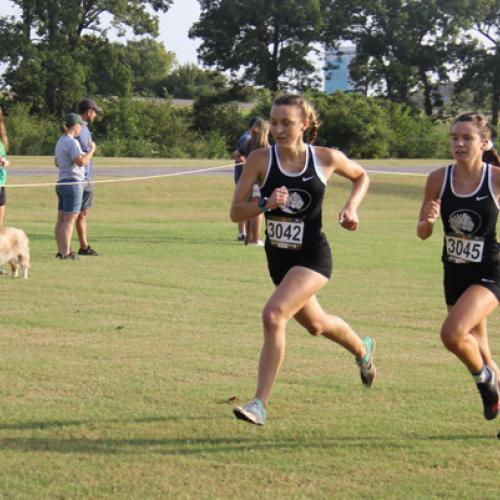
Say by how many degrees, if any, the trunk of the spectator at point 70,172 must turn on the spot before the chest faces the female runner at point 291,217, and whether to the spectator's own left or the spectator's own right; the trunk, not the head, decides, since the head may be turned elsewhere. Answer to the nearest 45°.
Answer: approximately 90° to the spectator's own right

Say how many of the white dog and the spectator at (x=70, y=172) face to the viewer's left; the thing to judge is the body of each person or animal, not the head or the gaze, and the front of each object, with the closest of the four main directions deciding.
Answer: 1

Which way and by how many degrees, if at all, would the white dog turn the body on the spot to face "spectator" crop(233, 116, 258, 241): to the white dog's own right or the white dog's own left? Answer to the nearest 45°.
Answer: approximately 135° to the white dog's own right

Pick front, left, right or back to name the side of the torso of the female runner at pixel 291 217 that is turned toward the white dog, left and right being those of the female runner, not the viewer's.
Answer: right

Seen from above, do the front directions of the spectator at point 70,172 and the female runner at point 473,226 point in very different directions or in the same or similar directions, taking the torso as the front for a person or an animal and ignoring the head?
very different directions

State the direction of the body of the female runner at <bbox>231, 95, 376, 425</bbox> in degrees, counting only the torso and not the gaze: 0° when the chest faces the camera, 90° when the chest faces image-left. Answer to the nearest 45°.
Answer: approximately 45°

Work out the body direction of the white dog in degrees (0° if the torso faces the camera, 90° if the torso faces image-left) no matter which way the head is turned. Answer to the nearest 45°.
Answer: approximately 90°

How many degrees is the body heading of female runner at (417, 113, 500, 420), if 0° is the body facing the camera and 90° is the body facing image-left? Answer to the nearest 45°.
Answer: approximately 45°

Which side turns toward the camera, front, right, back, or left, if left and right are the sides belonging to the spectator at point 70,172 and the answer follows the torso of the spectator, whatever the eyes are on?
right

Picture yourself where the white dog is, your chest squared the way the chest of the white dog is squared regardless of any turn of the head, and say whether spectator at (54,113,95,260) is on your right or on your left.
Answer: on your right
